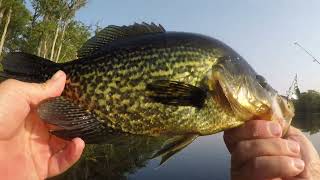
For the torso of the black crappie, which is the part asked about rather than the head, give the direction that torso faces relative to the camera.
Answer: to the viewer's right
